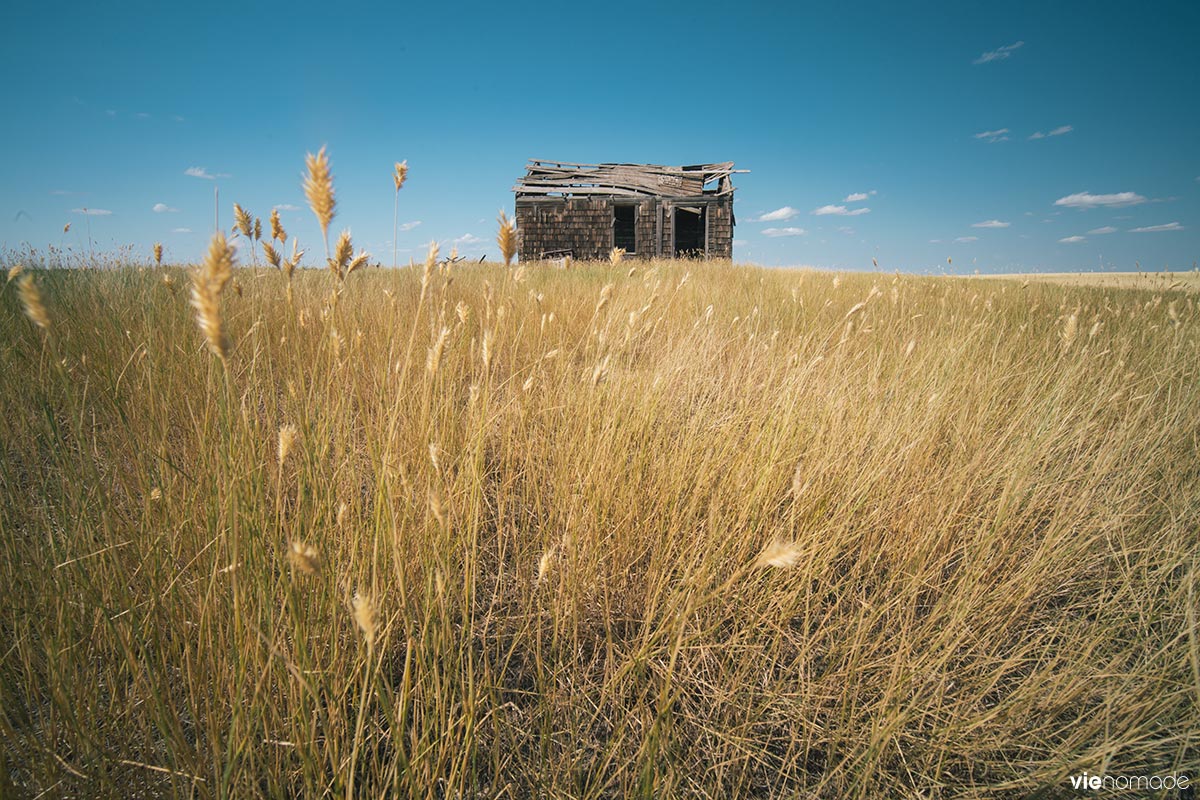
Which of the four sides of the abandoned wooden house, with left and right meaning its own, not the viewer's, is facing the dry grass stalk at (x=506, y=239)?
front

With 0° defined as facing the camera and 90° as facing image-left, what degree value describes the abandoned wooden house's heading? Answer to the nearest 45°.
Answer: approximately 0°

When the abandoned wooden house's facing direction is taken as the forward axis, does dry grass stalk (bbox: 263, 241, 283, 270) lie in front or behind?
in front

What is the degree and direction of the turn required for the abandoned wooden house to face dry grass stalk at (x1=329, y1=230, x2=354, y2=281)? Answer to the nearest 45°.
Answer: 0° — it already faces it
